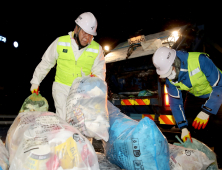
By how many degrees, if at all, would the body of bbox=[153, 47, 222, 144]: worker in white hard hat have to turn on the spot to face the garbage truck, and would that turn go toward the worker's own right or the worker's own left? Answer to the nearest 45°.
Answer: approximately 90° to the worker's own right

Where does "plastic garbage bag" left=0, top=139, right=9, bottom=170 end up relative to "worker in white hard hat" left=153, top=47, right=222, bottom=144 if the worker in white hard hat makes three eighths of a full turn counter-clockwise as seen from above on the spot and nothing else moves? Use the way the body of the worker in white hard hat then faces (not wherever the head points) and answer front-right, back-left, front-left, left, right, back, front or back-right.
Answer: back-right

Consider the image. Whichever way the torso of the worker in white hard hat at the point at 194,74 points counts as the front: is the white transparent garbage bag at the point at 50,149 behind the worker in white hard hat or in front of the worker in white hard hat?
in front

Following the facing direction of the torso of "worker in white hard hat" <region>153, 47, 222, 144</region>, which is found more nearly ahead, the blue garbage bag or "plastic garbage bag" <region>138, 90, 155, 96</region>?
the blue garbage bag

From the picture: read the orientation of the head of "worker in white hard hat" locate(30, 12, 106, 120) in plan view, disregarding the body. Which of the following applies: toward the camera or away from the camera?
toward the camera

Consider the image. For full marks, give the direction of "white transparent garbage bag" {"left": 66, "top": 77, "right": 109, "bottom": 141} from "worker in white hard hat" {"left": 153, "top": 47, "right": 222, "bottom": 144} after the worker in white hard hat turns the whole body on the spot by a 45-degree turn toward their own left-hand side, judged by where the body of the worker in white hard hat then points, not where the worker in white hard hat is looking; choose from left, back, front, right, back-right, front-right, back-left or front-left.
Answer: front-right

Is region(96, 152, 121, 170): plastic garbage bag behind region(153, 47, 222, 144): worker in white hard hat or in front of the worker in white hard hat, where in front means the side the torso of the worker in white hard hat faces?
in front

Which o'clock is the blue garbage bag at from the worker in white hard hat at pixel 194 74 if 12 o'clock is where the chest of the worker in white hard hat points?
The blue garbage bag is roughly at 11 o'clock from the worker in white hard hat.
